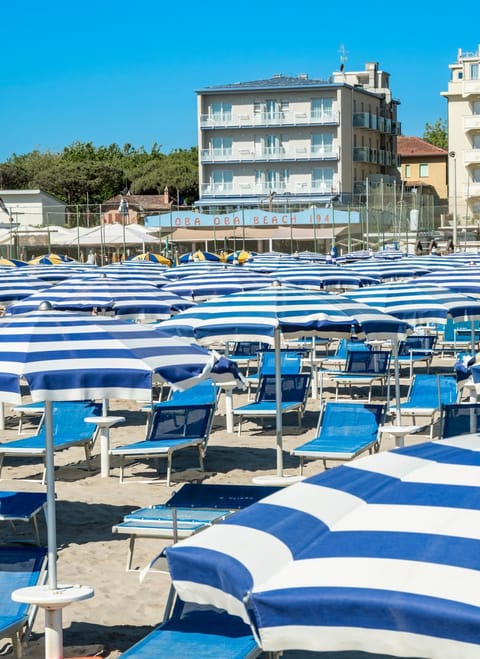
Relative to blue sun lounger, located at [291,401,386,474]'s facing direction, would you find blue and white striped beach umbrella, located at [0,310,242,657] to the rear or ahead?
ahead

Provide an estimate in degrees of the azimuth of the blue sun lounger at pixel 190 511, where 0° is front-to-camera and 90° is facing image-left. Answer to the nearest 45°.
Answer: approximately 45°

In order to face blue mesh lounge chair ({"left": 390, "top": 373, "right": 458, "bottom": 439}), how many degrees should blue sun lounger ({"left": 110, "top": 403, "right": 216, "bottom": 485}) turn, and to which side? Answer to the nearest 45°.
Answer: approximately 180°

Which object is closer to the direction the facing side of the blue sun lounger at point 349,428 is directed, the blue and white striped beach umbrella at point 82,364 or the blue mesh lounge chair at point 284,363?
the blue and white striped beach umbrella

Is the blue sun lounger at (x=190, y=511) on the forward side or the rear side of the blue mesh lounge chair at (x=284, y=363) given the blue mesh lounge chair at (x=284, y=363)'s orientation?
on the forward side

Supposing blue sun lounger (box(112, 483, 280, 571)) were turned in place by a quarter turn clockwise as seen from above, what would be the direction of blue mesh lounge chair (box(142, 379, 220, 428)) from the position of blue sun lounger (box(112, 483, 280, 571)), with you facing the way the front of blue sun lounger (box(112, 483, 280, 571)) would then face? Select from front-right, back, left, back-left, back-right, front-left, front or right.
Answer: front-right

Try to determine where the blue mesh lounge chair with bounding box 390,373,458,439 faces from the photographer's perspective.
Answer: facing the viewer and to the left of the viewer

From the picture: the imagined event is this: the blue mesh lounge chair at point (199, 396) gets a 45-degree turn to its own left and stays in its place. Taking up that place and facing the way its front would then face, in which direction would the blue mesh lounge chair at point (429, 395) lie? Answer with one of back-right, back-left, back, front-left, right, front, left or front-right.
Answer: left

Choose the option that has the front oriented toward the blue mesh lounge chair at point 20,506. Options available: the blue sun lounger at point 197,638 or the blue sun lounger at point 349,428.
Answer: the blue sun lounger at point 349,428

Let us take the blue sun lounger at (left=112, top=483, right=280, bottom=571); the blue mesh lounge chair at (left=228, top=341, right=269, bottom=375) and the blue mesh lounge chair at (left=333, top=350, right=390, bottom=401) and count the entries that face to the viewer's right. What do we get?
0

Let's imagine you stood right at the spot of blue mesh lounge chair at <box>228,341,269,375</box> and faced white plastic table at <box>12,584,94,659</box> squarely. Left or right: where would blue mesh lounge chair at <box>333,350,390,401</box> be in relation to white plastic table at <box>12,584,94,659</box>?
left

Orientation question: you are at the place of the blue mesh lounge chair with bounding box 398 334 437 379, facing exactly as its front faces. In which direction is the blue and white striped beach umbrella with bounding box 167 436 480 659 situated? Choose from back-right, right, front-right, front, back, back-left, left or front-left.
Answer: front-left

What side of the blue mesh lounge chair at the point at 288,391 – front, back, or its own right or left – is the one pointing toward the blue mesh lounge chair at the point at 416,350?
back
